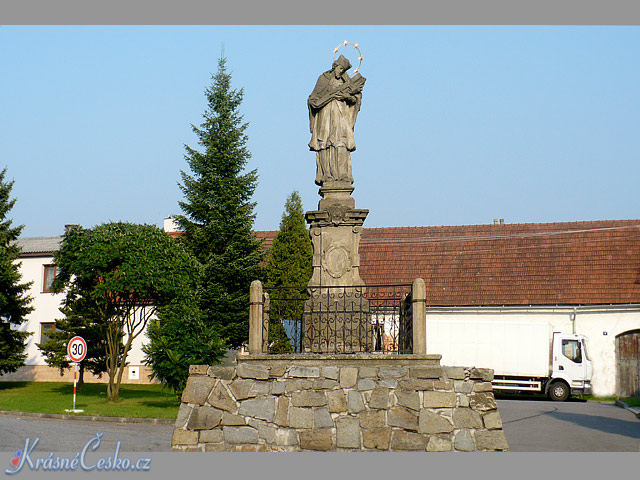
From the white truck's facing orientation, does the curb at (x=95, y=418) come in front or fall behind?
behind

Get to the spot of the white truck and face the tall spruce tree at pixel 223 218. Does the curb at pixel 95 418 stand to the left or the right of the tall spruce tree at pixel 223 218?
left

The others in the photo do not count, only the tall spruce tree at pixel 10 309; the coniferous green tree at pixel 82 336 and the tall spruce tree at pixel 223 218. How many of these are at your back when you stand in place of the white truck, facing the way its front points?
3

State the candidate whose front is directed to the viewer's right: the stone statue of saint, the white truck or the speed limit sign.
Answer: the white truck

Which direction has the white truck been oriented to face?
to the viewer's right

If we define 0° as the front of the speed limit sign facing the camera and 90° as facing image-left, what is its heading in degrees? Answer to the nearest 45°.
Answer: approximately 0°

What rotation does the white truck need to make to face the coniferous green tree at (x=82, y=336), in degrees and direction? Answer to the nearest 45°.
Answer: approximately 180°

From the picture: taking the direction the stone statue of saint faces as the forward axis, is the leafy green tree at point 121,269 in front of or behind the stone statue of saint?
behind

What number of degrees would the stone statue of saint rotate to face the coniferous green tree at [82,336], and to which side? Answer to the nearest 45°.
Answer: approximately 135° to its right

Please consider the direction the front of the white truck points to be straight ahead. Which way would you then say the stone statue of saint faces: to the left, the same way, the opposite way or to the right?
to the right
